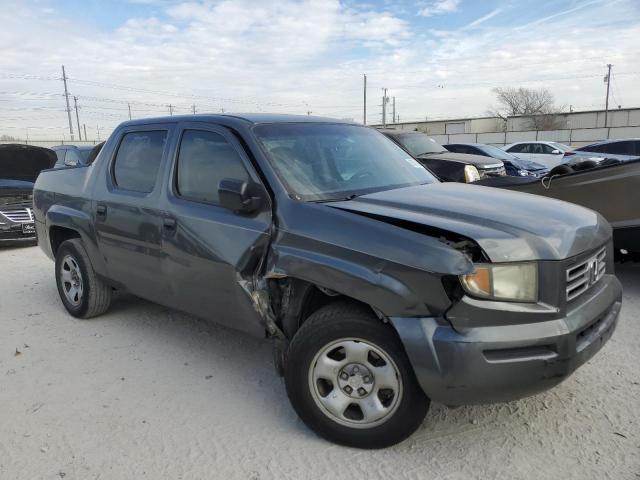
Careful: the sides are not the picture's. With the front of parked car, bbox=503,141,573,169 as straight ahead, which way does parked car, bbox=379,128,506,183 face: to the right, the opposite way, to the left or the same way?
the same way

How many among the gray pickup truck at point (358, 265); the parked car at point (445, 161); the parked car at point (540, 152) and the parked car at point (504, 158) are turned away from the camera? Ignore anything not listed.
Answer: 0

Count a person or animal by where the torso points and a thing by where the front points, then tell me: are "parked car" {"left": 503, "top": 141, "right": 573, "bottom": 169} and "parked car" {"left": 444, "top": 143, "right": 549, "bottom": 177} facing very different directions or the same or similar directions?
same or similar directions

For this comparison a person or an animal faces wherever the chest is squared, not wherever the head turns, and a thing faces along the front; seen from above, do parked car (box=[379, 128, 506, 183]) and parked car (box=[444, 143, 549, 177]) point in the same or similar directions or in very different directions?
same or similar directions

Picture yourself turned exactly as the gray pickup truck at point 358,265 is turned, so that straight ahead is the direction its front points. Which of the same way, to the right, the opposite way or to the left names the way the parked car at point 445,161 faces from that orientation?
the same way

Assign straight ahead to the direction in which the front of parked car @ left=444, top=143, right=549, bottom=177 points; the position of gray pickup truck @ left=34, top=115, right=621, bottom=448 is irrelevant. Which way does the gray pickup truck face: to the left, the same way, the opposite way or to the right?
the same way

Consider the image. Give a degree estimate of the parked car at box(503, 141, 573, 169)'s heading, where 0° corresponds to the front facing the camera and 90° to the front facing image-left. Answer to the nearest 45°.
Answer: approximately 315°

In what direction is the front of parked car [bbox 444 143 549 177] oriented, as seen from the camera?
facing the viewer and to the right of the viewer

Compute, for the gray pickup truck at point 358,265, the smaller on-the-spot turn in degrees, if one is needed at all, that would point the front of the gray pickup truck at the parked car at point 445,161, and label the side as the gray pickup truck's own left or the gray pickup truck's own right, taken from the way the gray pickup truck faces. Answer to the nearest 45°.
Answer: approximately 135° to the gray pickup truck's own left

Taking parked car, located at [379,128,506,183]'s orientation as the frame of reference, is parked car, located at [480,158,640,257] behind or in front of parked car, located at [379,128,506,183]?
in front

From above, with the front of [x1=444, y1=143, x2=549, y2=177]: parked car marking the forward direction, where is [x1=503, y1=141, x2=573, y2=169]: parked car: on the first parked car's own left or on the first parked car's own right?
on the first parked car's own left

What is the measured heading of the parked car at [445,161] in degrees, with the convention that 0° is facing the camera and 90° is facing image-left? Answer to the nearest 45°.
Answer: approximately 315°
